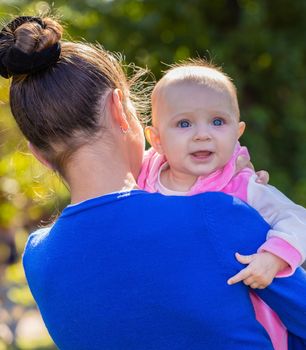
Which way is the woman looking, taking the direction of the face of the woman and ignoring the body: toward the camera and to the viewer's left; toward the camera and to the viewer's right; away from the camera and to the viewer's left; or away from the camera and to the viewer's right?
away from the camera and to the viewer's right

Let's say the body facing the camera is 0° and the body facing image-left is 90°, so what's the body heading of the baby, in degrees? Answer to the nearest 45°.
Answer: approximately 0°
